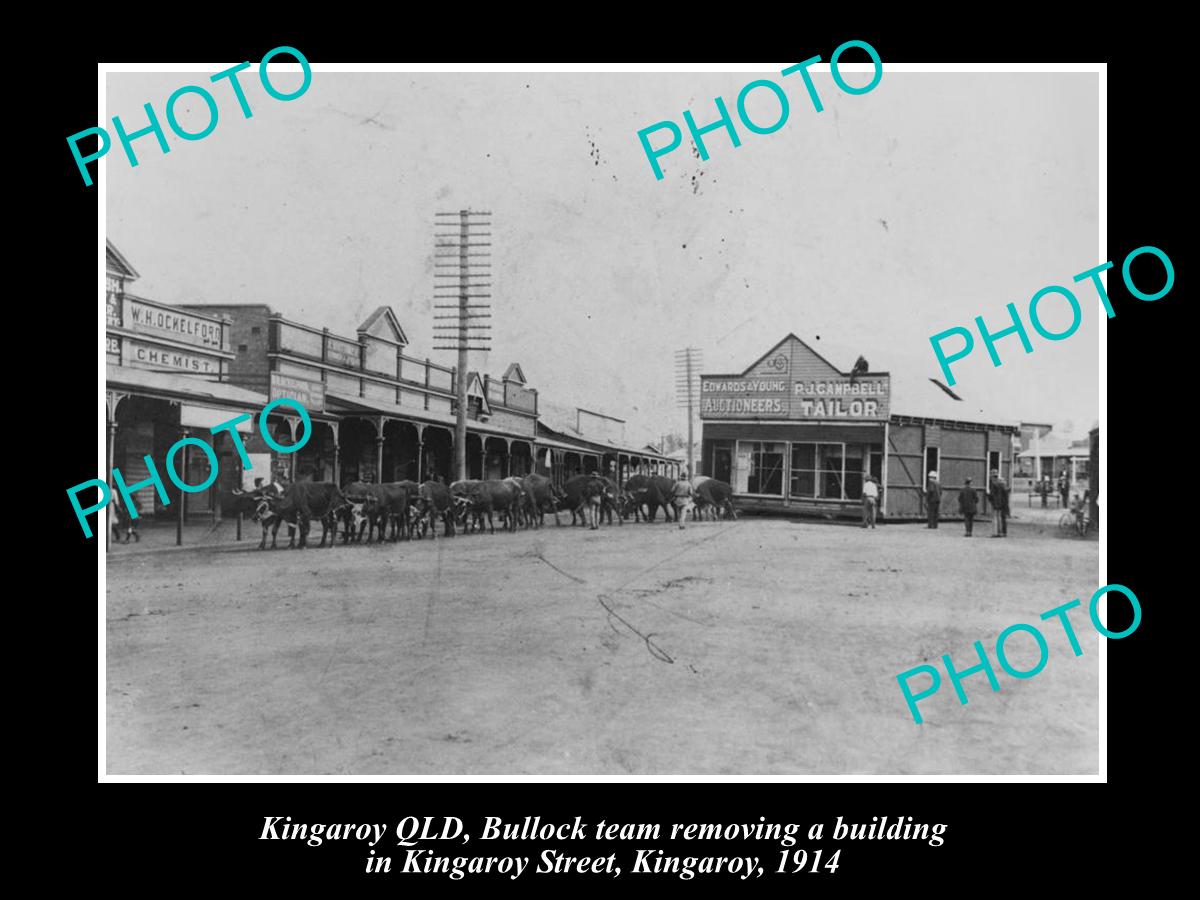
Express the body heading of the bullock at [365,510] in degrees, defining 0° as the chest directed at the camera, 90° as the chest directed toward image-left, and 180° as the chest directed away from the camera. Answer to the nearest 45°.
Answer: approximately 45°

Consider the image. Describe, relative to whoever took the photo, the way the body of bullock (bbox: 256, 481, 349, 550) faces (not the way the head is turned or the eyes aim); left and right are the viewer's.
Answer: facing to the left of the viewer

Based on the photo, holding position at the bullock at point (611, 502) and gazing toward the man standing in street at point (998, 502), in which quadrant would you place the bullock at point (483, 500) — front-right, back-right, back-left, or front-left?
back-right

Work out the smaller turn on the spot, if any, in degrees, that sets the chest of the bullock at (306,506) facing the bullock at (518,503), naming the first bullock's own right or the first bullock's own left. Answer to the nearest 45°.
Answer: approximately 180°

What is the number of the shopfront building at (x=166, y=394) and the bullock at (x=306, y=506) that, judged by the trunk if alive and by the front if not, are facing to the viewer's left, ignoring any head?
1

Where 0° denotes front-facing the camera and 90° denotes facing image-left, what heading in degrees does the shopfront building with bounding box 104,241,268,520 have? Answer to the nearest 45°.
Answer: approximately 315°

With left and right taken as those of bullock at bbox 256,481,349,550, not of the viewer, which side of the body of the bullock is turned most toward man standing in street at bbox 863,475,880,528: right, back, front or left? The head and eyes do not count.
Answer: back
